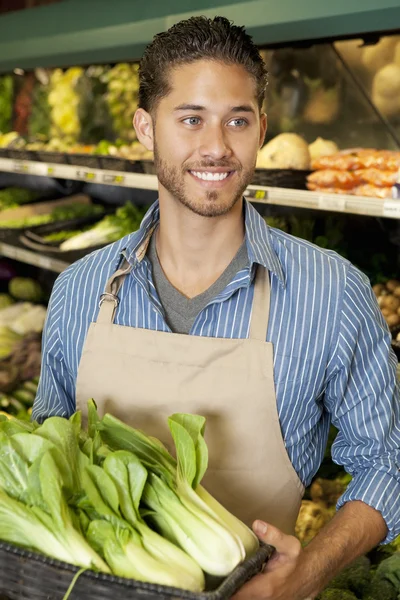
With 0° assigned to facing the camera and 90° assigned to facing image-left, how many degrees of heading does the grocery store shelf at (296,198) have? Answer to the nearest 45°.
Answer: approximately 45°

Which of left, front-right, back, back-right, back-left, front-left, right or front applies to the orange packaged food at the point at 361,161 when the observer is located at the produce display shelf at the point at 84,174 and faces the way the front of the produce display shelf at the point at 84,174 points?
left

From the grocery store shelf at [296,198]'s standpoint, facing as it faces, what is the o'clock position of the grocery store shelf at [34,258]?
the grocery store shelf at [34,258] is roughly at 3 o'clock from the grocery store shelf at [296,198].
